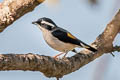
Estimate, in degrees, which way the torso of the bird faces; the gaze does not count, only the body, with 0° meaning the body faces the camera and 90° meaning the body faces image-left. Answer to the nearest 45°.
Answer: approximately 90°

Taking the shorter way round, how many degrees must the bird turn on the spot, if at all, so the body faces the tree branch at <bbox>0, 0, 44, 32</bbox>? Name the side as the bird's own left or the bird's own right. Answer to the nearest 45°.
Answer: approximately 45° to the bird's own left
